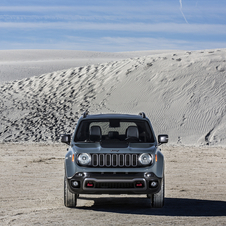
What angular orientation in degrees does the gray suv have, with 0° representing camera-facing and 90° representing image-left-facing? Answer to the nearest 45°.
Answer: approximately 0°
